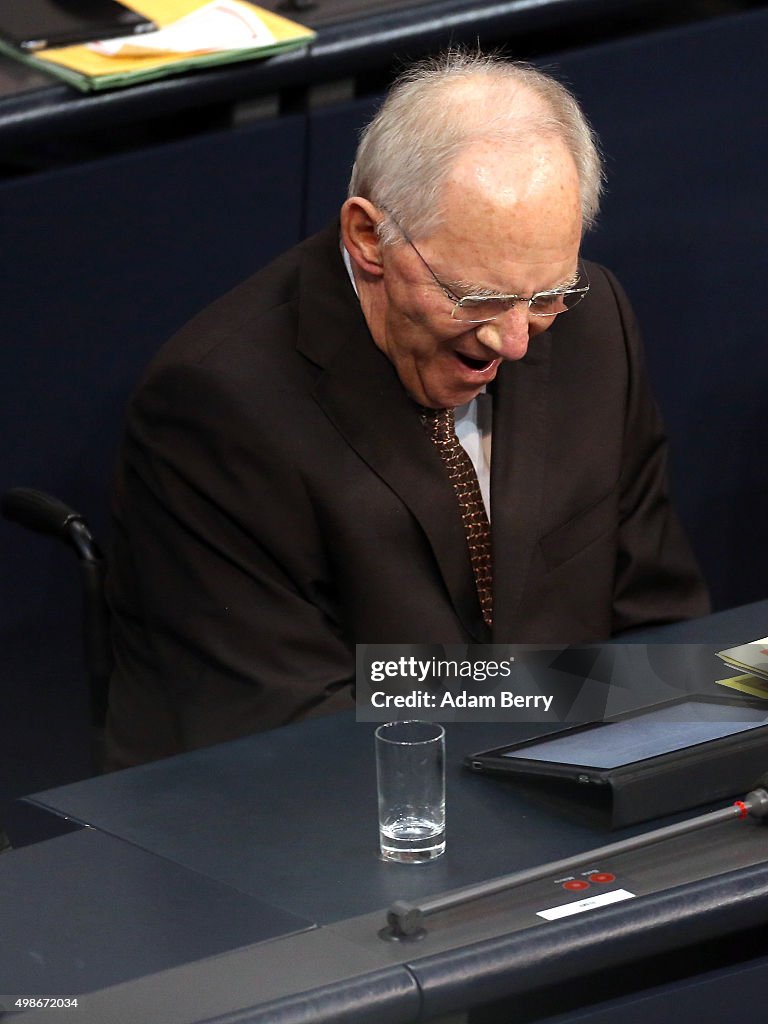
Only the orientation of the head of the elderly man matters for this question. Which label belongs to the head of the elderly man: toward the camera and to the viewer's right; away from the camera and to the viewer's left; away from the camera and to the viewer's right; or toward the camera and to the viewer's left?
toward the camera and to the viewer's right

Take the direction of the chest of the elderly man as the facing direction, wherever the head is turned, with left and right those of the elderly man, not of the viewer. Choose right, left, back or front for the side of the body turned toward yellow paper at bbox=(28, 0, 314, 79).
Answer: back

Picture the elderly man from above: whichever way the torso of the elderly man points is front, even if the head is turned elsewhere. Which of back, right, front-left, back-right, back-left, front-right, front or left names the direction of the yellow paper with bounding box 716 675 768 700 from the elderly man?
front

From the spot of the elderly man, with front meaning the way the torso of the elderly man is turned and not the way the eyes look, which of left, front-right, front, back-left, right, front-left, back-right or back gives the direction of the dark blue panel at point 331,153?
back-left

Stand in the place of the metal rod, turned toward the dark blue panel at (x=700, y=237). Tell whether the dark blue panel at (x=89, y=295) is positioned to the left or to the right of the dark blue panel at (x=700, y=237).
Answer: left

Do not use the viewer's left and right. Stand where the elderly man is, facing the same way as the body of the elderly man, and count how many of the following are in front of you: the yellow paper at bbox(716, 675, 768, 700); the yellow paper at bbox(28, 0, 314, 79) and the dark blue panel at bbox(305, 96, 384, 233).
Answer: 1
